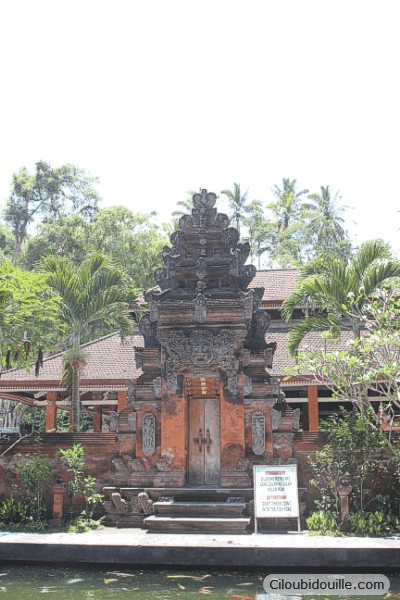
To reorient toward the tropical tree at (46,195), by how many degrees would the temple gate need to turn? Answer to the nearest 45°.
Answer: approximately 180°

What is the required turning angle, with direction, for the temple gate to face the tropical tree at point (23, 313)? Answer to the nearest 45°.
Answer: approximately 90° to its right

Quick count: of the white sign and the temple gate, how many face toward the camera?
2

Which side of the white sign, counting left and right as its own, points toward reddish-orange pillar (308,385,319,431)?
back

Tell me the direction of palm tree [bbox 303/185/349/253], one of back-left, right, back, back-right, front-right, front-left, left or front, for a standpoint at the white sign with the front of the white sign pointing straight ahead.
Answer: back

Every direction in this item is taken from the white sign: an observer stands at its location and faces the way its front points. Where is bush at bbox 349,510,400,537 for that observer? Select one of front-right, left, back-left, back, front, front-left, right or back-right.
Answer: left

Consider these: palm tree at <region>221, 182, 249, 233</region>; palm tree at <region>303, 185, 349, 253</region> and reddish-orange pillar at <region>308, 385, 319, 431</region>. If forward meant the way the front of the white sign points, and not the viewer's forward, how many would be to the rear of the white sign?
3

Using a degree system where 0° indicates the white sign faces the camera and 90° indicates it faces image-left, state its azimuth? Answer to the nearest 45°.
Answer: approximately 0°

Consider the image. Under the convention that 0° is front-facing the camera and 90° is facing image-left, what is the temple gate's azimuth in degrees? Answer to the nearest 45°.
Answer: approximately 0°
